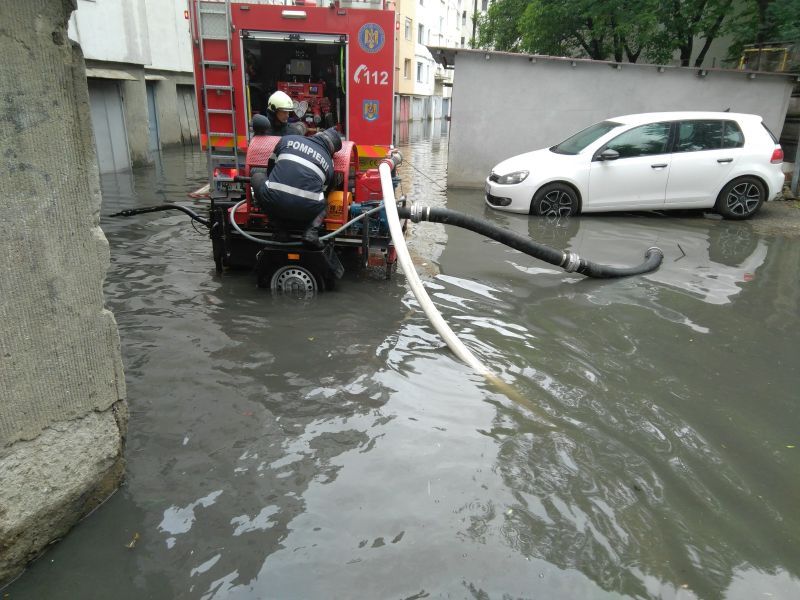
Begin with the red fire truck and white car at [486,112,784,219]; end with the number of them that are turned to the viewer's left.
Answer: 1

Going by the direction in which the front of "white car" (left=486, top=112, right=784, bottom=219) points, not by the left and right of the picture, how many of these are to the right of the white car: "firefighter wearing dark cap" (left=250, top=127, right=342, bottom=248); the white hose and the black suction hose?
0

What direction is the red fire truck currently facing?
away from the camera

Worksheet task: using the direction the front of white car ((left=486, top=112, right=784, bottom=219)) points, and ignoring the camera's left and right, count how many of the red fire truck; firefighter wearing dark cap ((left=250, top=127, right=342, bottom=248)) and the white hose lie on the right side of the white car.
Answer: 0

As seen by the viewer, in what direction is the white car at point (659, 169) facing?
to the viewer's left

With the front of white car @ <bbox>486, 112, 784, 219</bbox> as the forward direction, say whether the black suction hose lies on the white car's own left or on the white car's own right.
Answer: on the white car's own left

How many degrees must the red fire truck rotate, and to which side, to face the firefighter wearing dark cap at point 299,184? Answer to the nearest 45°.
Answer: approximately 180°

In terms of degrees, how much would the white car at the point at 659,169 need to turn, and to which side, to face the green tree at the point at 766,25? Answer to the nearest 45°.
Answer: approximately 90° to its right

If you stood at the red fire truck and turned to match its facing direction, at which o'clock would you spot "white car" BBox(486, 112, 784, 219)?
The white car is roughly at 3 o'clock from the red fire truck.

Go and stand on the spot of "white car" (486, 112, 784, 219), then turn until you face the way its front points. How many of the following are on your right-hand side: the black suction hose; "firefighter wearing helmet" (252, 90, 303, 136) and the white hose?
0

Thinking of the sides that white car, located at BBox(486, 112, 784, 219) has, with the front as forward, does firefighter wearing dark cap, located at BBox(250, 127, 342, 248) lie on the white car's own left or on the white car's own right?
on the white car's own left

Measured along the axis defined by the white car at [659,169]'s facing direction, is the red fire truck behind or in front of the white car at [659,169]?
in front

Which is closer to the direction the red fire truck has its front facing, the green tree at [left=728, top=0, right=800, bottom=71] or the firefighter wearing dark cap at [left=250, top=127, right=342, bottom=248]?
the green tree
